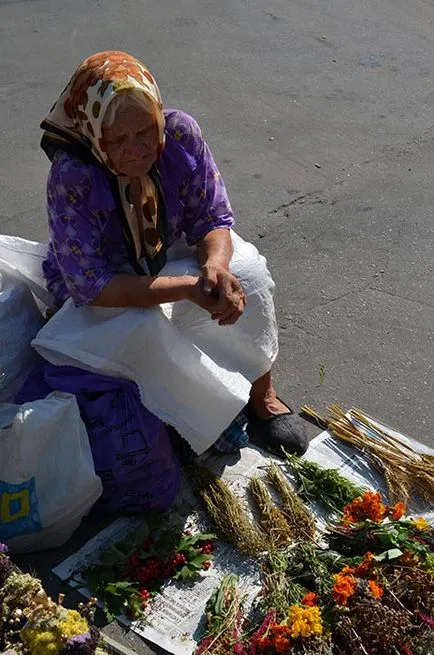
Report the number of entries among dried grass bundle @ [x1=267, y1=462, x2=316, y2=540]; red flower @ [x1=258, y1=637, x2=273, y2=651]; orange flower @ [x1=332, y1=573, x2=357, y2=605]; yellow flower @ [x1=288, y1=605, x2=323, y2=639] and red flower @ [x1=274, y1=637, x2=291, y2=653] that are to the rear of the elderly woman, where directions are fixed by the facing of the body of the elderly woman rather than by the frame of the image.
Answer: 0

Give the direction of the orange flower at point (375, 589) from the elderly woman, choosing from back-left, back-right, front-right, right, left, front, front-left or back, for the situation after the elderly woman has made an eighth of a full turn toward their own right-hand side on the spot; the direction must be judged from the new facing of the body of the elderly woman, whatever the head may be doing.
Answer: front-left

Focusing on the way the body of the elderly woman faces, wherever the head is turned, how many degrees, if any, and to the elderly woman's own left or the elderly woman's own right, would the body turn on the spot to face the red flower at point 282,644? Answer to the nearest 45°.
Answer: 0° — they already face it

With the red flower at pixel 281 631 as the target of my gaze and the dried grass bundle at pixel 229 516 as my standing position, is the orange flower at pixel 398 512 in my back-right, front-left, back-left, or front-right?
front-left

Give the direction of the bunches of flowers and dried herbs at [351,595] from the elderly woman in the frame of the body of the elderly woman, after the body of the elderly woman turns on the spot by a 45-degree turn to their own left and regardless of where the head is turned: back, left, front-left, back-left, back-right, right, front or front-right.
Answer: front-right

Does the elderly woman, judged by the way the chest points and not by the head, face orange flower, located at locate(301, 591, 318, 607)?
yes

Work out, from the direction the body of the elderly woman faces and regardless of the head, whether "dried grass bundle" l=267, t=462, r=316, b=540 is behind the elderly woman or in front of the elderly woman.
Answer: in front

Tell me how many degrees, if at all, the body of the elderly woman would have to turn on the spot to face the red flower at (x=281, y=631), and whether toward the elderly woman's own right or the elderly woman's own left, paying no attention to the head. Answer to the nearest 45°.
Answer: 0° — they already face it

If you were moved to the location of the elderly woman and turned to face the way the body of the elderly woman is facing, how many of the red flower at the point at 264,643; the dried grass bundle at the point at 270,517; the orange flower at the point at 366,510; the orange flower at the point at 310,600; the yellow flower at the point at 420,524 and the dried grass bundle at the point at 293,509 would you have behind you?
0

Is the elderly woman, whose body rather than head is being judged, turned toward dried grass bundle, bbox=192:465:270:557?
yes

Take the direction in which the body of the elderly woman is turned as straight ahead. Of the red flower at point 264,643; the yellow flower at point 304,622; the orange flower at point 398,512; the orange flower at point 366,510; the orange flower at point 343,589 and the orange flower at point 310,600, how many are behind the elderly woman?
0

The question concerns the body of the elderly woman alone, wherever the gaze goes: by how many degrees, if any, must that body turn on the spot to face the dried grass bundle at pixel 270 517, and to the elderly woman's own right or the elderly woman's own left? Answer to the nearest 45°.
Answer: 0° — they already face it

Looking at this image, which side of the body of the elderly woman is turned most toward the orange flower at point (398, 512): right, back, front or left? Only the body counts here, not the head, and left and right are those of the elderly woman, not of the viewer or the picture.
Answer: front

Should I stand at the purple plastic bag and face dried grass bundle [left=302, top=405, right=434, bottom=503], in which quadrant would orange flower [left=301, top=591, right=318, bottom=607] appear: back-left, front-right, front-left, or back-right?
front-right

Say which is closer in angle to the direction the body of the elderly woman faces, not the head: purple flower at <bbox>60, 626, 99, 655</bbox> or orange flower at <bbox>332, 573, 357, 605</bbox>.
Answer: the orange flower

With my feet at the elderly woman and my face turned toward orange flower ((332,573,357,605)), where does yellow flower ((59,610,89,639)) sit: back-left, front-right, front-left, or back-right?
front-right

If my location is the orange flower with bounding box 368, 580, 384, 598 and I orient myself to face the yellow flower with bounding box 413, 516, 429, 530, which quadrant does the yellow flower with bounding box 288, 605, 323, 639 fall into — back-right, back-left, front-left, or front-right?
back-left

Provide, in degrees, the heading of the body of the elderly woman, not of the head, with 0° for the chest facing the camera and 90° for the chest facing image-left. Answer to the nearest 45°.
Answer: approximately 315°
